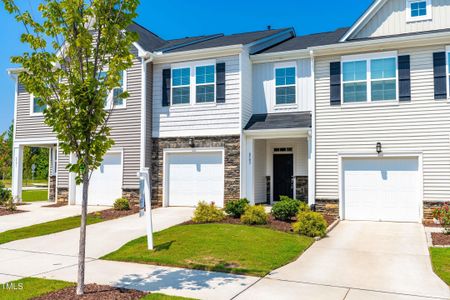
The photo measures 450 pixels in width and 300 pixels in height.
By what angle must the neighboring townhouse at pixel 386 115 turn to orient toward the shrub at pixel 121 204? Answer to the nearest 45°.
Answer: approximately 90° to its right

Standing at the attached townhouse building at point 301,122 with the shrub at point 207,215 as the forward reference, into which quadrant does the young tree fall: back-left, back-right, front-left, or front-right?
front-left

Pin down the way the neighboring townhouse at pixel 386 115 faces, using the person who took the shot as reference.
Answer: facing the viewer

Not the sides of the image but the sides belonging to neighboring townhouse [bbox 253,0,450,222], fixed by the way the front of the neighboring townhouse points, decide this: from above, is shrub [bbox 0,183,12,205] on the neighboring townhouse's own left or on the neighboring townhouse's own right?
on the neighboring townhouse's own right

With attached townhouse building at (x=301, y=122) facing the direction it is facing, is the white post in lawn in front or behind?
in front

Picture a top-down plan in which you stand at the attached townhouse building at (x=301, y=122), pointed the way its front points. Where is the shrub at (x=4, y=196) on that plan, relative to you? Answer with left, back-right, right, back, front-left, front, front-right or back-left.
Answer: right

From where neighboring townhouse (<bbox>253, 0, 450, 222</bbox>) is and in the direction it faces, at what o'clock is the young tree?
The young tree is roughly at 1 o'clock from the neighboring townhouse.

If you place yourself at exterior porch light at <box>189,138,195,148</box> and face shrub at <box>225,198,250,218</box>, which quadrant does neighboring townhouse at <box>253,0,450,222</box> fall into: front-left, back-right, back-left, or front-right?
front-left

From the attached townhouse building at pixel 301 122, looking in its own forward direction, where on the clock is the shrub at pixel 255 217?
The shrub is roughly at 1 o'clock from the attached townhouse building.

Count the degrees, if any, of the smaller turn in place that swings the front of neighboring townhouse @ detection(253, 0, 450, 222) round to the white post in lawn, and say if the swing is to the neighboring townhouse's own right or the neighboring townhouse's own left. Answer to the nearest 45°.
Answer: approximately 45° to the neighboring townhouse's own right

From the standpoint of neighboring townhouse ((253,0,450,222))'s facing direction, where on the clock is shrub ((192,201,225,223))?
The shrub is roughly at 2 o'clock from the neighboring townhouse.

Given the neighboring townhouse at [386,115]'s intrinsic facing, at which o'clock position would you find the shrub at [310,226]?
The shrub is roughly at 1 o'clock from the neighboring townhouse.
